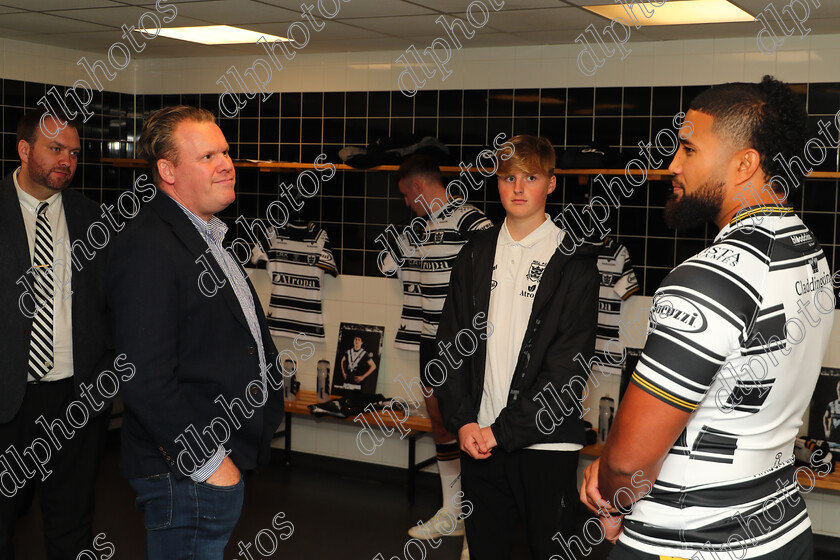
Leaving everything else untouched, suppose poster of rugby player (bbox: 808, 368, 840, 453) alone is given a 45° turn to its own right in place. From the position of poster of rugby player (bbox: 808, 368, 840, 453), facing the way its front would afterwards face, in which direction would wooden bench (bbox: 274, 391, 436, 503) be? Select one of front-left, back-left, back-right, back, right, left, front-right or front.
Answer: front-right

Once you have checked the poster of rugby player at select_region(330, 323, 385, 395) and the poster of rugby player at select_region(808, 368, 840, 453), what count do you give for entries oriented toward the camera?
2

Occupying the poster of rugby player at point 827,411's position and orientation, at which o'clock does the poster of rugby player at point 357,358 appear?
the poster of rugby player at point 357,358 is roughly at 3 o'clock from the poster of rugby player at point 827,411.

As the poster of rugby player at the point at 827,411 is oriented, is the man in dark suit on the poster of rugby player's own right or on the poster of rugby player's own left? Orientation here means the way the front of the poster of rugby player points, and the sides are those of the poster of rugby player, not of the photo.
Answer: on the poster of rugby player's own right

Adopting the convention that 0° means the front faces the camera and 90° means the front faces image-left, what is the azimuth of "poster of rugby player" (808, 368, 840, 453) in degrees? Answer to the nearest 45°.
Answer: approximately 0°

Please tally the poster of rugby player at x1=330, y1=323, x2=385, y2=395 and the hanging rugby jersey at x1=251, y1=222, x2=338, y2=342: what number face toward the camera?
2

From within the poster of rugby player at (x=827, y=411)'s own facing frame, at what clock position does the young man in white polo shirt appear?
The young man in white polo shirt is roughly at 1 o'clock from the poster of rugby player.

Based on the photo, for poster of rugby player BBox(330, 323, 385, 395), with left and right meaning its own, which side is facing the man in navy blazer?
front

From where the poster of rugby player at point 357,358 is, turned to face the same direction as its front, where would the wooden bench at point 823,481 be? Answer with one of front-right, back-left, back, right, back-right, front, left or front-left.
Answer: front-left

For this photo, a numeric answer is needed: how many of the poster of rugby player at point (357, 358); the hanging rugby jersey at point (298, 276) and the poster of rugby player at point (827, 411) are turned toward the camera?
3

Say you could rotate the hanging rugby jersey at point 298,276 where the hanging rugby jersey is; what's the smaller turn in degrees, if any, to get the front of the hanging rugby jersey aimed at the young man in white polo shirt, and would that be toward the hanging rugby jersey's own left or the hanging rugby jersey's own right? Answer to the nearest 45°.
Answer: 0° — it already faces them

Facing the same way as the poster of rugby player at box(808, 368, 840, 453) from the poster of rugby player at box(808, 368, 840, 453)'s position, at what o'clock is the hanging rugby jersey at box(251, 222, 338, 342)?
The hanging rugby jersey is roughly at 3 o'clock from the poster of rugby player.

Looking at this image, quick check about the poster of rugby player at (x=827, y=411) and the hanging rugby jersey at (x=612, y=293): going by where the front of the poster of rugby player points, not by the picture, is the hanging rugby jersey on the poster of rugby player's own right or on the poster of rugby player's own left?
on the poster of rugby player's own right
